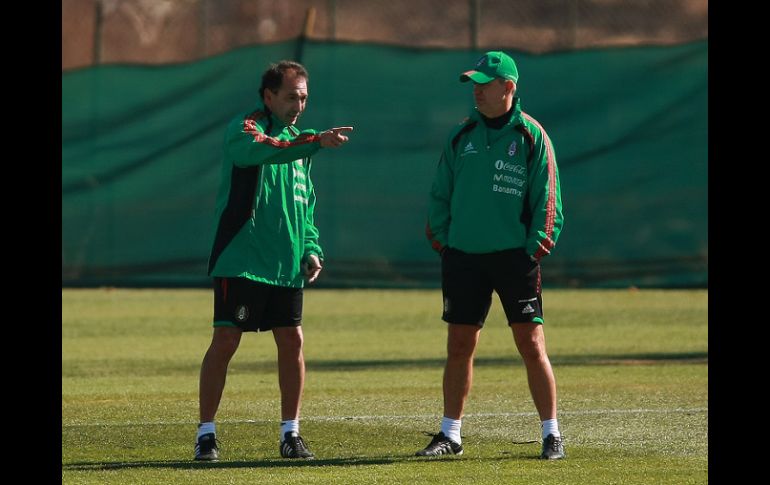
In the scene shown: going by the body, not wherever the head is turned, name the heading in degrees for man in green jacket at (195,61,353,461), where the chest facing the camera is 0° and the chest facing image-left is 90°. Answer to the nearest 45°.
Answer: approximately 315°

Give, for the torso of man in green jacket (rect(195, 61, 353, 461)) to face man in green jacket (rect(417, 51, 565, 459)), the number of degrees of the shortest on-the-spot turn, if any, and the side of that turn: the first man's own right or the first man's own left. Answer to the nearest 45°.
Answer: approximately 45° to the first man's own left

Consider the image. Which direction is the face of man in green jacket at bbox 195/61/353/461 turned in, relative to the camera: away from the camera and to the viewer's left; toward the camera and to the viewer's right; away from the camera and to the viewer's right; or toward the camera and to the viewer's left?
toward the camera and to the viewer's right

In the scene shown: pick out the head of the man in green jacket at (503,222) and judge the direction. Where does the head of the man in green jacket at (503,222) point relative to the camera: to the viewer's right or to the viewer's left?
to the viewer's left
